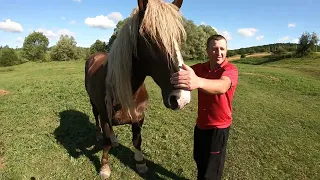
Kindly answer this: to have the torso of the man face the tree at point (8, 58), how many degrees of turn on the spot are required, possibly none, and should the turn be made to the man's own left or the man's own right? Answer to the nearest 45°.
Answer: approximately 90° to the man's own right

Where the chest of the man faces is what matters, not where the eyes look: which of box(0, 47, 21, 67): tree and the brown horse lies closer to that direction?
the brown horse

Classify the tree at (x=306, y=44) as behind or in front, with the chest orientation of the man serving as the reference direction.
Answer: behind

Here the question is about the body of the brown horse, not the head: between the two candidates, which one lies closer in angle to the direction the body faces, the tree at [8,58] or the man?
the man

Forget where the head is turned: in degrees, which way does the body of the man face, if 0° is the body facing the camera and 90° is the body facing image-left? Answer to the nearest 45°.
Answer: approximately 45°

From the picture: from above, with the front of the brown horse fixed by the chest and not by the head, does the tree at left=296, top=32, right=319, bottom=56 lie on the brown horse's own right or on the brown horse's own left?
on the brown horse's own left

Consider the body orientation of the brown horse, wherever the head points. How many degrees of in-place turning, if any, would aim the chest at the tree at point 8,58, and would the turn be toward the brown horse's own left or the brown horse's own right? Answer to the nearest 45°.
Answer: approximately 180°

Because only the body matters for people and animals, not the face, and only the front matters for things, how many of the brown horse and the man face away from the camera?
0

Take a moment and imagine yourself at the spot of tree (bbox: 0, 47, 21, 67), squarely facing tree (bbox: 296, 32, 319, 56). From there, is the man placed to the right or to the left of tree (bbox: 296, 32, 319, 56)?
right
